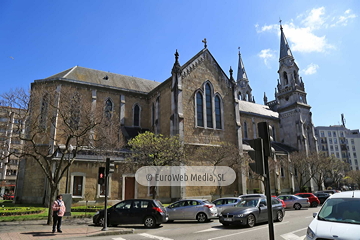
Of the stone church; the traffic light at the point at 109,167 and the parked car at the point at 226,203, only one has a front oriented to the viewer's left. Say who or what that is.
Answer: the parked car

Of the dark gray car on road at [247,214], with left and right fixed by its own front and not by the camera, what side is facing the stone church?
right

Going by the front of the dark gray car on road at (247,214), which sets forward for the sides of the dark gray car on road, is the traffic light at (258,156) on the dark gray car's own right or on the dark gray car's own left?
on the dark gray car's own left

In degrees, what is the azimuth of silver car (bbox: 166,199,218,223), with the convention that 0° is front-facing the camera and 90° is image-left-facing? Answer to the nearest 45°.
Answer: approximately 135°

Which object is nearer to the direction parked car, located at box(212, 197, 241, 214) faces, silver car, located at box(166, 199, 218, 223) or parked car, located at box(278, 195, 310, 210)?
the silver car

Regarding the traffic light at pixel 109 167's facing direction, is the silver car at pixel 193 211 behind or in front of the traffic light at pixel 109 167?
in front

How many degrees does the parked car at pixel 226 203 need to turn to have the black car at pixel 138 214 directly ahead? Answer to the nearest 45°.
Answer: approximately 45° to its left

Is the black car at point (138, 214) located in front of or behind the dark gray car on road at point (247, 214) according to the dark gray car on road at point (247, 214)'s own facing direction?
in front

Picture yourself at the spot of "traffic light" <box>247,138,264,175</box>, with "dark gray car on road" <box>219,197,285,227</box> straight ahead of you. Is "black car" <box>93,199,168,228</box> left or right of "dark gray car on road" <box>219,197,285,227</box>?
left
